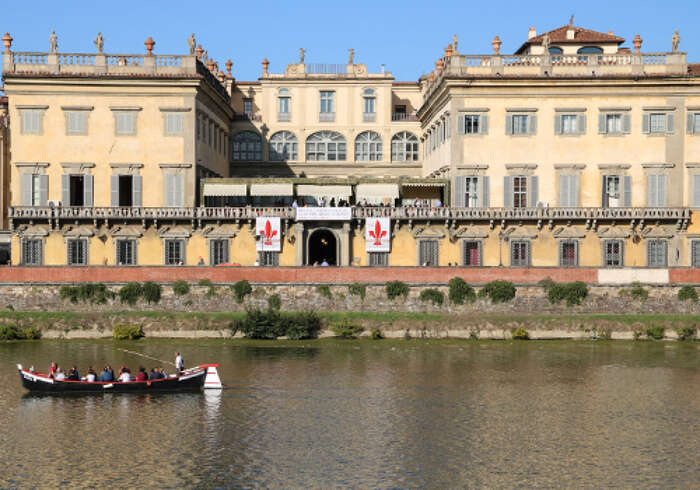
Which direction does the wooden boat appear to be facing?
to the viewer's left
